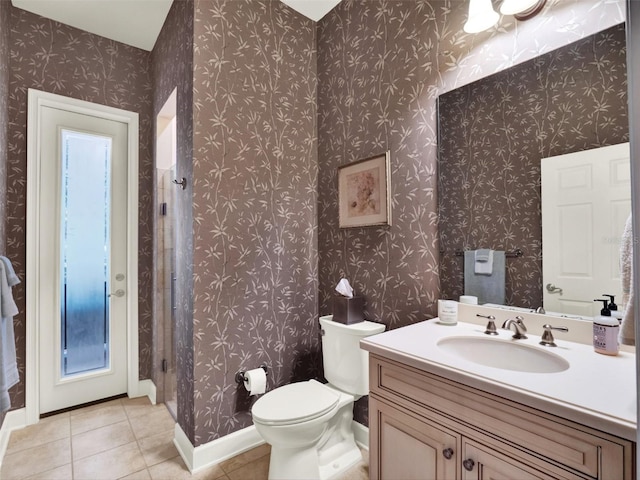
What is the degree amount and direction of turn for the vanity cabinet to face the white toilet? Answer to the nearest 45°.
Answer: approximately 90° to its right

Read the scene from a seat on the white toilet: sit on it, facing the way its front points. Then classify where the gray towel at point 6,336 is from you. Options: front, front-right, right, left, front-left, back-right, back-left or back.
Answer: front-right

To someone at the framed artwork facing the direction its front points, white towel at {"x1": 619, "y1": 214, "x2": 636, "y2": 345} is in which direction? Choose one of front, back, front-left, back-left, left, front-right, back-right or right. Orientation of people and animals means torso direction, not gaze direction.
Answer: left

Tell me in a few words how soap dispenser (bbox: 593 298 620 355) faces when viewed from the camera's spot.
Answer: facing the viewer and to the left of the viewer

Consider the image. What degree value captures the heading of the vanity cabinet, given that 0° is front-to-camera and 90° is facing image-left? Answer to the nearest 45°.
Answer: approximately 45°

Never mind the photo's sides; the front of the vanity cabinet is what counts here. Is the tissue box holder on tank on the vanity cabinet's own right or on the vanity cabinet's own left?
on the vanity cabinet's own right

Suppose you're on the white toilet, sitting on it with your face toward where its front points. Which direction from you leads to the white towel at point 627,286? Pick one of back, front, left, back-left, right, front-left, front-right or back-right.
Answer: left

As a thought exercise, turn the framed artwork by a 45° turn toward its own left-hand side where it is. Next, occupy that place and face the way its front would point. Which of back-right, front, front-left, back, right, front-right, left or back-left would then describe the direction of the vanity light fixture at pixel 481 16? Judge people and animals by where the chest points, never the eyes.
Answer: front-left

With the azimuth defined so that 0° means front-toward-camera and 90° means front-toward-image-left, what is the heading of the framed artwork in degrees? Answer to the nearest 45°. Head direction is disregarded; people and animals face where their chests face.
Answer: approximately 45°

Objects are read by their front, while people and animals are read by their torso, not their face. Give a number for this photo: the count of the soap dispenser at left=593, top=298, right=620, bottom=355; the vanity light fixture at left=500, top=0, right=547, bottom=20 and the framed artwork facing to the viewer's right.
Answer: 0
